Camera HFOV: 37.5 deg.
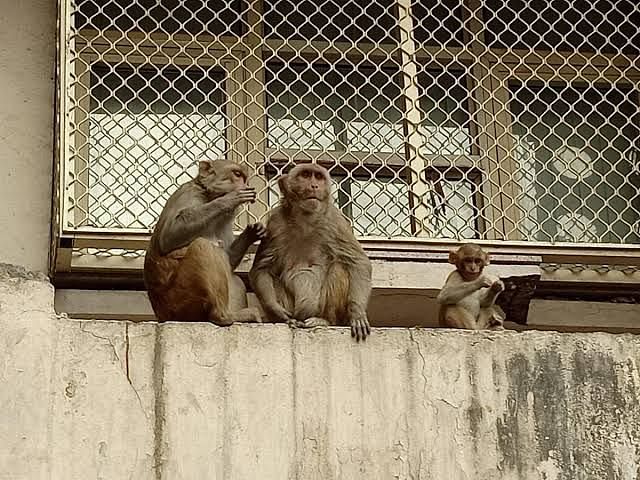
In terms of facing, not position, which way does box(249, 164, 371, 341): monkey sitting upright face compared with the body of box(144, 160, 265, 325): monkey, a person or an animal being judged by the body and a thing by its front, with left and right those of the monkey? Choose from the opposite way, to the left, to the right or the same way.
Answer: to the right

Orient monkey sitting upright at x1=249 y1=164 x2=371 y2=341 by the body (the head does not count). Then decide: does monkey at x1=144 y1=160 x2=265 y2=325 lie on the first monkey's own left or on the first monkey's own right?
on the first monkey's own right

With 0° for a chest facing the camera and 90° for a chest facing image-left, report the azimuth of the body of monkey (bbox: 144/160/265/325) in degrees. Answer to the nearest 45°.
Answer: approximately 270°

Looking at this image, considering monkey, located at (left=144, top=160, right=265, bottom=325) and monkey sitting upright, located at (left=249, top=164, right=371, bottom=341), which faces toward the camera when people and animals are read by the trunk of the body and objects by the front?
the monkey sitting upright

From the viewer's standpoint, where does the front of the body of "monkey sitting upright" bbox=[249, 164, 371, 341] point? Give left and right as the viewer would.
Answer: facing the viewer

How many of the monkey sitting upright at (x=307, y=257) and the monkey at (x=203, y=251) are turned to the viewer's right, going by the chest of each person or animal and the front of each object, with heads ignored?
1
